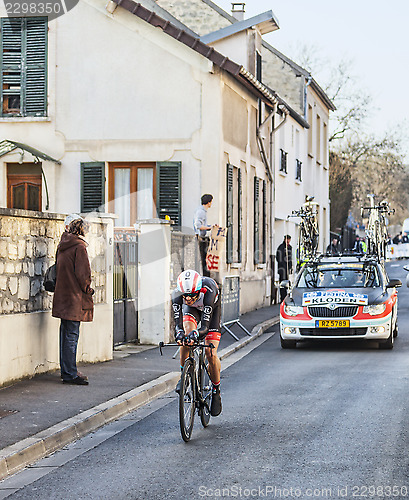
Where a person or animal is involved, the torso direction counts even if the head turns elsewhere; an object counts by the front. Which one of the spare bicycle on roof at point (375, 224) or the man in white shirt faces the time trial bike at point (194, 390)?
the spare bicycle on roof

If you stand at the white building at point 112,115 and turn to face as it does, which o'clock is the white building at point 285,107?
the white building at point 285,107 is roughly at 7 o'clock from the white building at point 112,115.

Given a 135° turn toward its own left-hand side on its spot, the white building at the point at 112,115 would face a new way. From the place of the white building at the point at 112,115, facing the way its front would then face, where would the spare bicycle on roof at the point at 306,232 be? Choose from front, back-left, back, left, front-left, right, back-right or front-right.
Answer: front

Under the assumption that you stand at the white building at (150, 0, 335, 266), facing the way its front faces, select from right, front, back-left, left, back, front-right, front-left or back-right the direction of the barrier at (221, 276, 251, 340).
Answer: front-right

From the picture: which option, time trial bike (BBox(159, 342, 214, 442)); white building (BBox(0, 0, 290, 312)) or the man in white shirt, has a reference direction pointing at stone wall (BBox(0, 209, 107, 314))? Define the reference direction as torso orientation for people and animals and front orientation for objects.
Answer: the white building

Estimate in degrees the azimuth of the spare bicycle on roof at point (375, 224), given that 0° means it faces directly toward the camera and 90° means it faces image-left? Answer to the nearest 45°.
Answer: approximately 0°

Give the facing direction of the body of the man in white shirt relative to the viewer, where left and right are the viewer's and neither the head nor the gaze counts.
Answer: facing to the right of the viewer

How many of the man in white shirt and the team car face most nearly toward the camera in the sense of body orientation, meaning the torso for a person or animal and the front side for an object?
1

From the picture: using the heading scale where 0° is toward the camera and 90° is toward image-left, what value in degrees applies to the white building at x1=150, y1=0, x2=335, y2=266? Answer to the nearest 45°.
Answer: approximately 315°

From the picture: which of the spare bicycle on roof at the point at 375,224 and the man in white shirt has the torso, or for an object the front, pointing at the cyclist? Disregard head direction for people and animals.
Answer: the spare bicycle on roof

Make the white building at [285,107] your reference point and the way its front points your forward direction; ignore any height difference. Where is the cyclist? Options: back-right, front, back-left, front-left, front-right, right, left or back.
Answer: front-right
